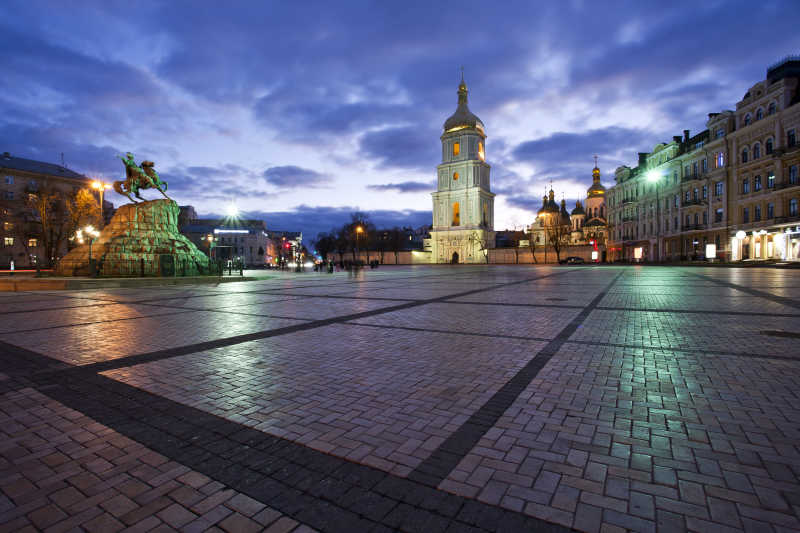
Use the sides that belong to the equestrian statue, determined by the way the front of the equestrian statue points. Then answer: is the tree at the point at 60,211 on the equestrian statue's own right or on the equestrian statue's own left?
on the equestrian statue's own left

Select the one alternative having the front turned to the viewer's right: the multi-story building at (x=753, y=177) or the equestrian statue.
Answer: the equestrian statue

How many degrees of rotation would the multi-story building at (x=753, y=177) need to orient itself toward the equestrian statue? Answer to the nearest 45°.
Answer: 0° — it already faces it

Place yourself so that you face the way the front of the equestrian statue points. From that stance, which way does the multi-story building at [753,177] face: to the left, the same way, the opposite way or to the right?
the opposite way

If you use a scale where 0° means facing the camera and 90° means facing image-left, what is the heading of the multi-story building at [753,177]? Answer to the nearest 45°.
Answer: approximately 45°

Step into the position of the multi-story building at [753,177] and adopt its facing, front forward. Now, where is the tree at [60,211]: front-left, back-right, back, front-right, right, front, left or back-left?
front

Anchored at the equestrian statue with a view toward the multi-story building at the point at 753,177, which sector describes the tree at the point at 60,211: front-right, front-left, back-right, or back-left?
back-left

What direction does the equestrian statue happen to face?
to the viewer's right

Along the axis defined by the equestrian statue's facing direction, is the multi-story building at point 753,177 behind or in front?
in front

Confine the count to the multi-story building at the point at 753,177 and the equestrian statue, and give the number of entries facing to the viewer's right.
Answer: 1
